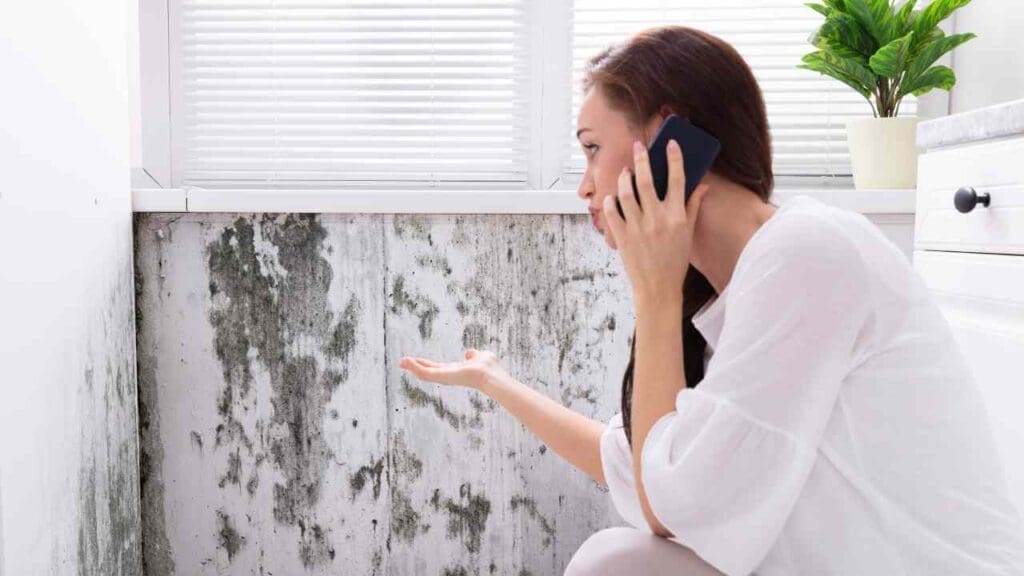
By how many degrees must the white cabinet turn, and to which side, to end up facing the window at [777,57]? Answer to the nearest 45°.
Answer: approximately 90° to its right

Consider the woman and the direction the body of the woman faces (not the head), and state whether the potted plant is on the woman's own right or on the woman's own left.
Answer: on the woman's own right

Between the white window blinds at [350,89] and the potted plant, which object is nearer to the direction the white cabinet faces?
the white window blinds

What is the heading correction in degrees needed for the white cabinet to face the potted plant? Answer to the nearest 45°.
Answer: approximately 135° to its right

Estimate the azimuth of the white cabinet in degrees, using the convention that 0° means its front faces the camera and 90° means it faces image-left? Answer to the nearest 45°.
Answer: approximately 45°

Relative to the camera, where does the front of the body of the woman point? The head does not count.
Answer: to the viewer's left

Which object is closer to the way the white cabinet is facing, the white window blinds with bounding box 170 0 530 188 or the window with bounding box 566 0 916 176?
the white window blinds

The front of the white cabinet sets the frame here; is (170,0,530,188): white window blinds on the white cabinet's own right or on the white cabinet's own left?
on the white cabinet's own right

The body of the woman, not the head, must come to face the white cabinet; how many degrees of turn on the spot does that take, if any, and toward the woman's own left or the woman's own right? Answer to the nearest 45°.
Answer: approximately 135° to the woman's own right

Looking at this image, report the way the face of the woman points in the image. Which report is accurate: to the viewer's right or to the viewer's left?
to the viewer's left

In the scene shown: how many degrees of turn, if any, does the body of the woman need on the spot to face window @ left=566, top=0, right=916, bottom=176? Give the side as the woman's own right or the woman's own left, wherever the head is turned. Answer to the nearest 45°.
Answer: approximately 90° to the woman's own right
